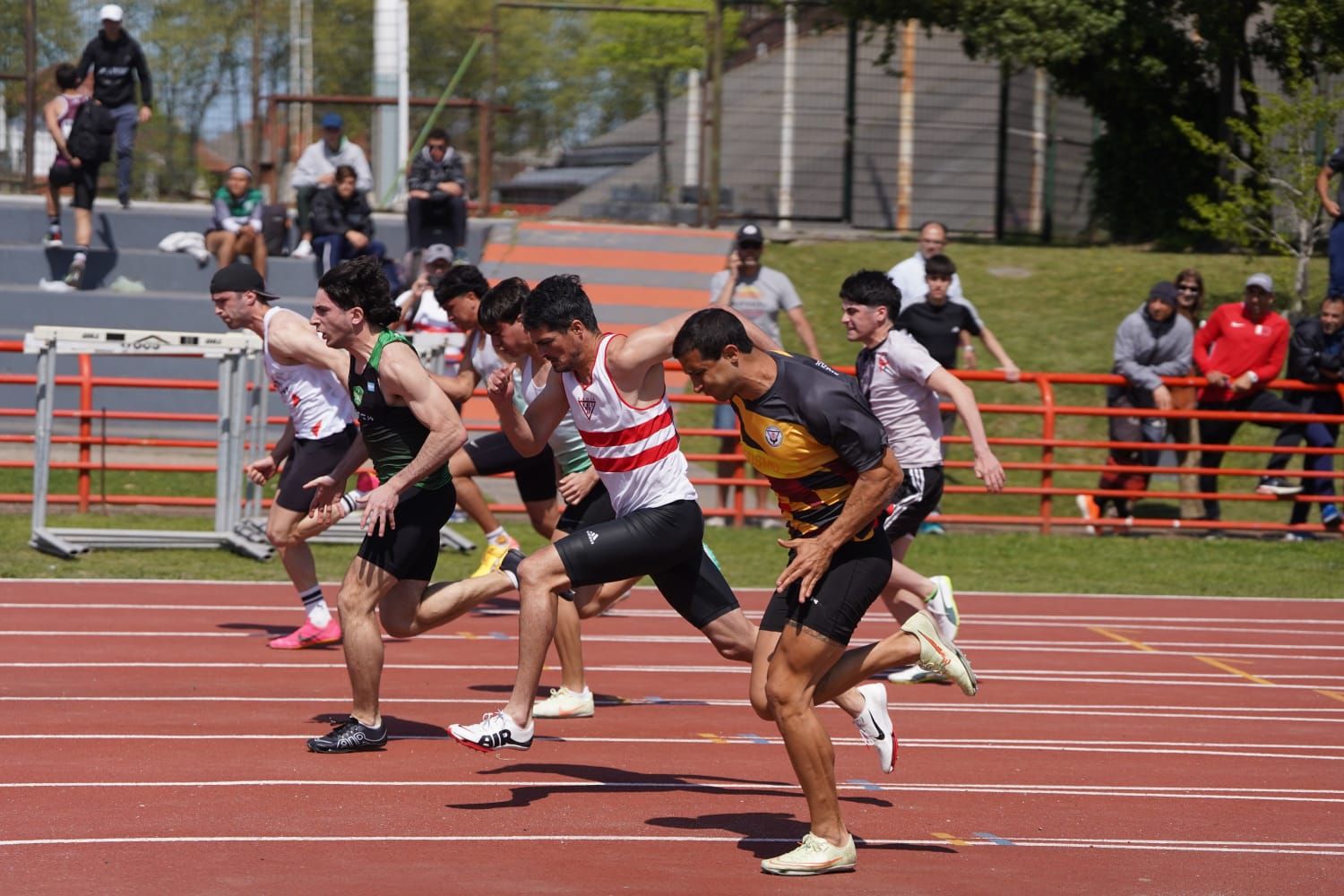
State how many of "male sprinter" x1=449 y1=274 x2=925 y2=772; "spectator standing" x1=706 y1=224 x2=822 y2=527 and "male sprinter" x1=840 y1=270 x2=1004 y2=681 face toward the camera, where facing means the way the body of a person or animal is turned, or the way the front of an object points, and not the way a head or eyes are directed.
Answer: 1

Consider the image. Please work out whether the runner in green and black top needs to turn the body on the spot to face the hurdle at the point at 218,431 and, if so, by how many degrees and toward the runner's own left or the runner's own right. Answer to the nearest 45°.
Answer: approximately 90° to the runner's own right

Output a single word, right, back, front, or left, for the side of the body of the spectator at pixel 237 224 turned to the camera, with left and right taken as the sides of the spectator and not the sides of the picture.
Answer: front

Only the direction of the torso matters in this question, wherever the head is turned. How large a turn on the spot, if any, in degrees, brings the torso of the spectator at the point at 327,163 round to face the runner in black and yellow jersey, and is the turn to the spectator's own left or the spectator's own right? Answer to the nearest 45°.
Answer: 0° — they already face them

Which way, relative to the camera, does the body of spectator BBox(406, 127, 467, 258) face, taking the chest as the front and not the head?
toward the camera

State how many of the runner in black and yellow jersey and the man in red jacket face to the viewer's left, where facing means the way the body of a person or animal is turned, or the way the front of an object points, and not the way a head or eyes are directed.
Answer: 1

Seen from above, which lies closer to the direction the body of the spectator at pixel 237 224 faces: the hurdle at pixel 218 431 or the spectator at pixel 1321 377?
the hurdle

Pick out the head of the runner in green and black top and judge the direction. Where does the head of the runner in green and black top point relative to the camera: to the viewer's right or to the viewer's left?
to the viewer's left

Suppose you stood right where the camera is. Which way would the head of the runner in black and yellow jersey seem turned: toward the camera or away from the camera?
toward the camera

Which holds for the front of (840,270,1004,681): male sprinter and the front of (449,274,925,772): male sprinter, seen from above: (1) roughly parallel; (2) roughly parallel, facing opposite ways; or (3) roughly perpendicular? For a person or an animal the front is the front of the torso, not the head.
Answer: roughly parallel

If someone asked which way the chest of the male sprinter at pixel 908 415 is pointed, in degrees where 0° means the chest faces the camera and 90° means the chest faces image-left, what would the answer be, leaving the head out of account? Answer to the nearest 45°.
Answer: approximately 90°

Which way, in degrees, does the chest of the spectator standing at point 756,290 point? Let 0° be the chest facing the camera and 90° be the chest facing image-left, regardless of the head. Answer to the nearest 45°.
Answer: approximately 0°

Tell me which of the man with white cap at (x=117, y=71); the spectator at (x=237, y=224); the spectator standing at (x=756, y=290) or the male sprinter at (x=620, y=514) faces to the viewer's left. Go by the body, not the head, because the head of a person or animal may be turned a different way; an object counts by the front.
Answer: the male sprinter

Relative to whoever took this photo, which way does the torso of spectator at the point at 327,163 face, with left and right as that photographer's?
facing the viewer

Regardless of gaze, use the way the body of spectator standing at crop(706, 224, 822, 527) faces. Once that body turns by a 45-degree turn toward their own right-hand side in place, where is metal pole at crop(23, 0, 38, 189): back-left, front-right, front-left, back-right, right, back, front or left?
right

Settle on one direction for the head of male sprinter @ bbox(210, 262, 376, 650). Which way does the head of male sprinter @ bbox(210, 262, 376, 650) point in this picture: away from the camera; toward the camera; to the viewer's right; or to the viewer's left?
to the viewer's left

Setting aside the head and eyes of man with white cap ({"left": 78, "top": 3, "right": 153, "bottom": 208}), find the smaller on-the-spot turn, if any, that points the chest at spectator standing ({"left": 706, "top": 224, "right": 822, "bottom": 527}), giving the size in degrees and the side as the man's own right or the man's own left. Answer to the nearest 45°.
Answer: approximately 45° to the man's own left

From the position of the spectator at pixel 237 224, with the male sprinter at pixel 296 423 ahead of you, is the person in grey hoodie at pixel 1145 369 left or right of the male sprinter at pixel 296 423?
left

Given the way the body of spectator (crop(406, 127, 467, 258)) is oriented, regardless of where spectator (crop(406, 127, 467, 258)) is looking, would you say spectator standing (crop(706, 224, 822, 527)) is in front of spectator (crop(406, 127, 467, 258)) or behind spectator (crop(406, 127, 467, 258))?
in front

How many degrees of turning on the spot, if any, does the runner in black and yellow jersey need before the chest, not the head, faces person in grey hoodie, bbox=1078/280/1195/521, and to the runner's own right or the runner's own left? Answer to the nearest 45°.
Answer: approximately 90° to the runner's own right
